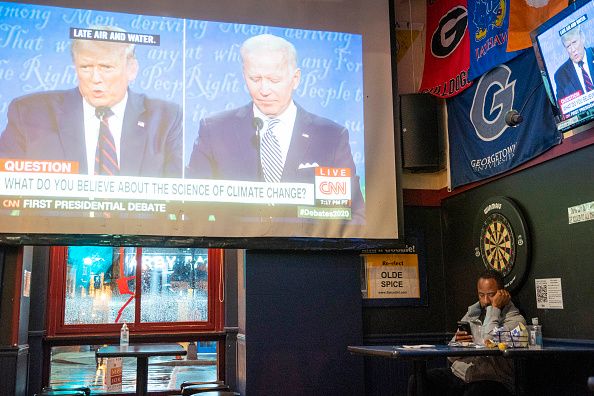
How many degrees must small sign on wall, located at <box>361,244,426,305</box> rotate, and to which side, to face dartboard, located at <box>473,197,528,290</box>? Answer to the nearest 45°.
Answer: approximately 45° to its left

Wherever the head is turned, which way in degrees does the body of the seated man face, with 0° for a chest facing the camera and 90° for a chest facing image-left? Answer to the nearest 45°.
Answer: approximately 45°

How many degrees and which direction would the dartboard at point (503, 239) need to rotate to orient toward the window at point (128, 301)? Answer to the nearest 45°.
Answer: approximately 45° to its right

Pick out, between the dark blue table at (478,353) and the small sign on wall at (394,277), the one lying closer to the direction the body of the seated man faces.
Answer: the dark blue table

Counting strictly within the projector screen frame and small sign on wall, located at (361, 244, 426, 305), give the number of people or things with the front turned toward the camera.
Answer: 2

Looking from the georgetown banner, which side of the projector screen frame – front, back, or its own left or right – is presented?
left
